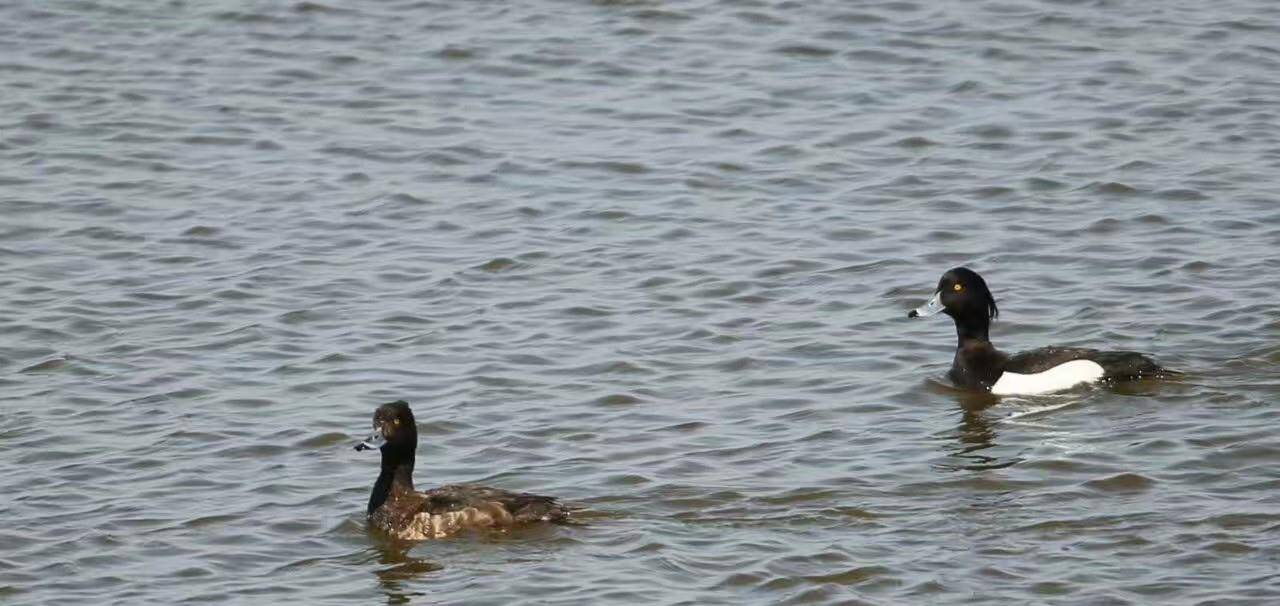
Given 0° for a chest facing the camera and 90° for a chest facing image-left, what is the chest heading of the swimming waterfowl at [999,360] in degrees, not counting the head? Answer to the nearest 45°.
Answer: approximately 90°

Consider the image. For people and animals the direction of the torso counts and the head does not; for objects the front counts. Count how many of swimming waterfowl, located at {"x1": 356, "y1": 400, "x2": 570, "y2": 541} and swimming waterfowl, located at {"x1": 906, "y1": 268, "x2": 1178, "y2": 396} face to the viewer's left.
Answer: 2

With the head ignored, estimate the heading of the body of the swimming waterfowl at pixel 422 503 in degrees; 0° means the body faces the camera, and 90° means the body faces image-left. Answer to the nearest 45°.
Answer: approximately 90°

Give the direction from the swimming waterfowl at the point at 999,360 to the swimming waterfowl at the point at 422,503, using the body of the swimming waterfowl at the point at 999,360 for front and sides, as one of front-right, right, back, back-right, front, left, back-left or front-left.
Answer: front-left

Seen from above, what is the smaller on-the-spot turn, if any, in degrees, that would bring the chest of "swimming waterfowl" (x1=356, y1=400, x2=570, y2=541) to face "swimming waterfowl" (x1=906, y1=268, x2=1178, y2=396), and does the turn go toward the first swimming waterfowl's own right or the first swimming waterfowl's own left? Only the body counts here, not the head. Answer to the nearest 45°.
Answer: approximately 135° to the first swimming waterfowl's own right
